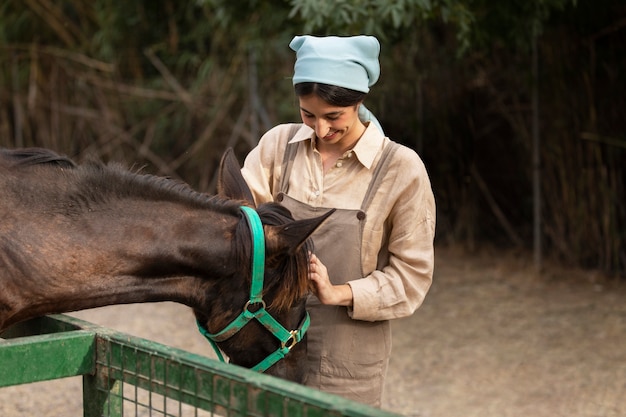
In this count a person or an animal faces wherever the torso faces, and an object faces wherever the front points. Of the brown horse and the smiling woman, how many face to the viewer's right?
1

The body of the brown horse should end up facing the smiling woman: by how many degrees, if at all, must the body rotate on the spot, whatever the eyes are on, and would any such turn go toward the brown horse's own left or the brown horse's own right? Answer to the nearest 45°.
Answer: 0° — it already faces them

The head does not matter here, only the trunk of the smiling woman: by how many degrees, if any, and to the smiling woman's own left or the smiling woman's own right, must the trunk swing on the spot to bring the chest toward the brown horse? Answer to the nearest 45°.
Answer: approximately 45° to the smiling woman's own right

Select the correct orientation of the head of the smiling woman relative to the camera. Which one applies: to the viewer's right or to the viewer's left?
to the viewer's left

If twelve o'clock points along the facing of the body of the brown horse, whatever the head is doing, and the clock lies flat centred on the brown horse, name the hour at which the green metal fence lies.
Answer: The green metal fence is roughly at 3 o'clock from the brown horse.

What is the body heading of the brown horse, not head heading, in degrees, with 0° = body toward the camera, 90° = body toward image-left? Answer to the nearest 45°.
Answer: approximately 270°

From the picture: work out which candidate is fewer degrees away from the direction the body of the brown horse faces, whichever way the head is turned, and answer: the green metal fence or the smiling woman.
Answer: the smiling woman
